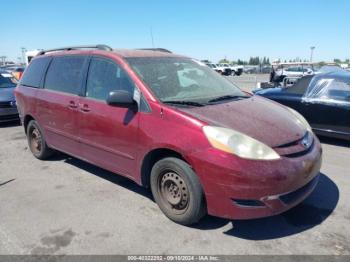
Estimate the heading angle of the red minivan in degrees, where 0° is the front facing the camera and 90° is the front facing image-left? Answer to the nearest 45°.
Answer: approximately 315°

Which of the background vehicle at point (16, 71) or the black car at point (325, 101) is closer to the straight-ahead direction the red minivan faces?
the black car

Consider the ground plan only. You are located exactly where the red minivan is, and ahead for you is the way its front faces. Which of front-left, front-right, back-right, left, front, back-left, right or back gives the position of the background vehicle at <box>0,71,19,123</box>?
back

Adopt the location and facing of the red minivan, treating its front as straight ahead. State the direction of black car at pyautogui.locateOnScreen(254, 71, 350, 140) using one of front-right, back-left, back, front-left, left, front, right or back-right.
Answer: left
